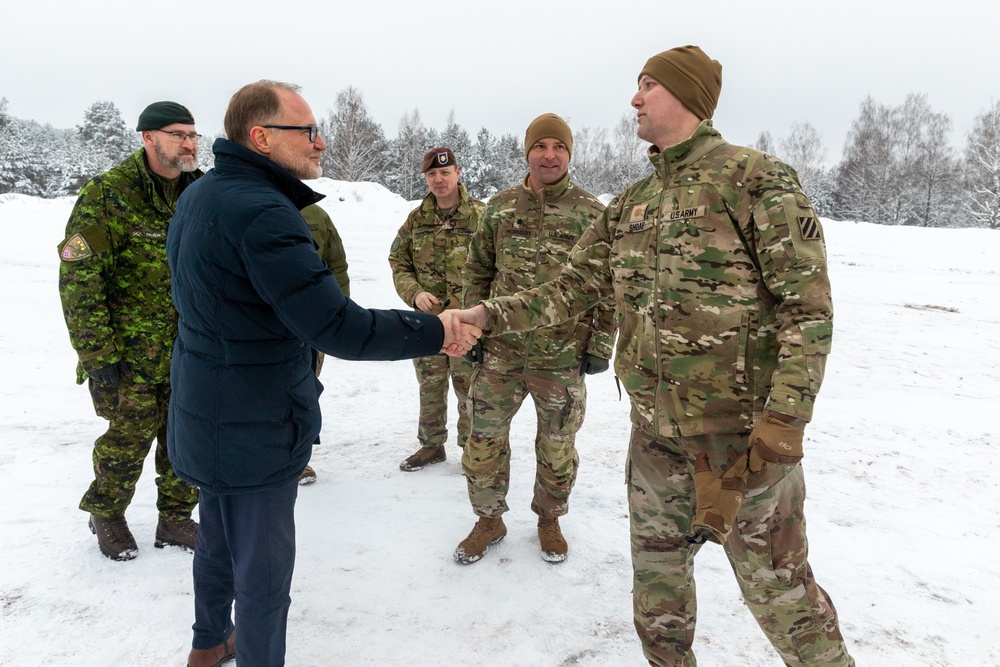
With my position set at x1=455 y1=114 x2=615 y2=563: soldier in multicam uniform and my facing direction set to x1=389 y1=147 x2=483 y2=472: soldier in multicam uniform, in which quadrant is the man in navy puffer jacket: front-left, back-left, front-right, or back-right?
back-left

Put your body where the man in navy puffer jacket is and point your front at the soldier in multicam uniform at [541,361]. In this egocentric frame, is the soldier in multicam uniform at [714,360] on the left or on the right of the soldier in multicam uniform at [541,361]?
right

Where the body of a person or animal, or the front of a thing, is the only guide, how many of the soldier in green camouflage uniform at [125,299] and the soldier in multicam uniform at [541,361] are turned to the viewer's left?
0

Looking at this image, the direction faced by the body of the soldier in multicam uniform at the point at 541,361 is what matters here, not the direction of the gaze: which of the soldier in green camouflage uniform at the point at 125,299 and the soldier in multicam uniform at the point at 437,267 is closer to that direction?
the soldier in green camouflage uniform

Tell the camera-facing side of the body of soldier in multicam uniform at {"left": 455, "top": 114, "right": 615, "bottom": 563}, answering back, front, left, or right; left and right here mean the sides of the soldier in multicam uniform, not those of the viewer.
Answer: front

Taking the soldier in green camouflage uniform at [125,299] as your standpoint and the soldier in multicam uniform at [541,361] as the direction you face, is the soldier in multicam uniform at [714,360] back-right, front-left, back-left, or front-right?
front-right

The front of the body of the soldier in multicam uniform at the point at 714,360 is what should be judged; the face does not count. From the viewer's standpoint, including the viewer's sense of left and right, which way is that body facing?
facing the viewer and to the left of the viewer

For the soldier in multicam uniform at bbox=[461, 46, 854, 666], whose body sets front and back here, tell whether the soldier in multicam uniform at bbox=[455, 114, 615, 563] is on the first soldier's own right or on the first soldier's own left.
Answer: on the first soldier's own right

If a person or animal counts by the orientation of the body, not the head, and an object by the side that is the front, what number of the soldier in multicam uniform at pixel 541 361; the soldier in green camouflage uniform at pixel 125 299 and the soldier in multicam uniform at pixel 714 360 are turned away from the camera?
0

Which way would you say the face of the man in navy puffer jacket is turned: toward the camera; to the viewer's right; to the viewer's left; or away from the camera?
to the viewer's right

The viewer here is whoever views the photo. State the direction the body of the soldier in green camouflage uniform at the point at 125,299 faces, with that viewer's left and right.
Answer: facing the viewer and to the right of the viewer

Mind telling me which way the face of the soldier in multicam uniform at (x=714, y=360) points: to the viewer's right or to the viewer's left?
to the viewer's left

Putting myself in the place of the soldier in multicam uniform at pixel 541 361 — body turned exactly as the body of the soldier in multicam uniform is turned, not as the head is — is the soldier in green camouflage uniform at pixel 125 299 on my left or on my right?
on my right

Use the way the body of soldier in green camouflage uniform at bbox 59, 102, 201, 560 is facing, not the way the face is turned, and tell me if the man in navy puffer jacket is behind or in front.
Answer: in front

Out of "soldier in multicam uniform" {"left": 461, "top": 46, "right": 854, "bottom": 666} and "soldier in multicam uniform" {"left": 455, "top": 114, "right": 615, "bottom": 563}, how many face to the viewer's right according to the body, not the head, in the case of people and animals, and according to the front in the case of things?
0
